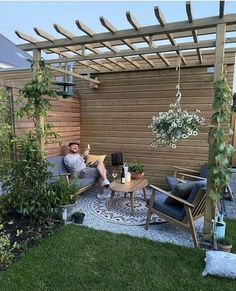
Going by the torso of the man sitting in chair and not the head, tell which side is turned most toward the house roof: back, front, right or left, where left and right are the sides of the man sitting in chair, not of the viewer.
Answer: back

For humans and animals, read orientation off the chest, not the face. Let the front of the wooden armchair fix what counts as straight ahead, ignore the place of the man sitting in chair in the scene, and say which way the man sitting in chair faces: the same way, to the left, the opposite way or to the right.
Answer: the opposite way

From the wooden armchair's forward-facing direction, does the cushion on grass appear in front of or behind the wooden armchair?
behind

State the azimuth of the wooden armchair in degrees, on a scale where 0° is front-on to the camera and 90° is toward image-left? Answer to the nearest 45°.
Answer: approximately 135°

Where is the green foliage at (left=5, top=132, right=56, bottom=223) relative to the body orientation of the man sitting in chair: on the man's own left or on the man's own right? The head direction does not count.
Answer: on the man's own right

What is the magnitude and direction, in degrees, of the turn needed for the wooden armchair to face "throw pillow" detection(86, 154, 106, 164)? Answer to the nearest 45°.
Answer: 0° — it already faces it

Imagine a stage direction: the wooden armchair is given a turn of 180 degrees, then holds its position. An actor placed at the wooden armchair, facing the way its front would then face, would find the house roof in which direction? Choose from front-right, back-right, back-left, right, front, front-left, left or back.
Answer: back

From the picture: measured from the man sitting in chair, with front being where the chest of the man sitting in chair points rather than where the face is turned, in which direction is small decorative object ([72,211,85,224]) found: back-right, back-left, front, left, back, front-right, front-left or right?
front-right

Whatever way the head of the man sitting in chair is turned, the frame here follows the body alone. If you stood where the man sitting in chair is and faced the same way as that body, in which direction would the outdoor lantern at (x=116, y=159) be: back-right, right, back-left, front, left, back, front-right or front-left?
left

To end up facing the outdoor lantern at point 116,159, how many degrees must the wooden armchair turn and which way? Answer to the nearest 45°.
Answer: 0° — it already faces it

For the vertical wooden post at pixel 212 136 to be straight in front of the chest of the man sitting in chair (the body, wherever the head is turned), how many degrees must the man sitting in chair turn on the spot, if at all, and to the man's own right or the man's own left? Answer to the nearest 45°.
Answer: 0° — they already face it

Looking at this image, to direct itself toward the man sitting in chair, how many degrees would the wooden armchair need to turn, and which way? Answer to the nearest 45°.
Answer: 0° — it already faces them

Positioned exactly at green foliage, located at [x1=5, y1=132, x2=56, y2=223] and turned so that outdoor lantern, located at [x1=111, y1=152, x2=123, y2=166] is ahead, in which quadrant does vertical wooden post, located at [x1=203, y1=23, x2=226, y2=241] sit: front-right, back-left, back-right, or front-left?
front-right

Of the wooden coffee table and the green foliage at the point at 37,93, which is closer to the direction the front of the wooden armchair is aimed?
the wooden coffee table

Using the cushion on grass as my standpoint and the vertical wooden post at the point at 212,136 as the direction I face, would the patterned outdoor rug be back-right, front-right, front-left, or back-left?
front-left

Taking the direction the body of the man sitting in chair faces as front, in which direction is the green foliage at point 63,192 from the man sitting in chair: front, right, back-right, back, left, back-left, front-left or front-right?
front-right

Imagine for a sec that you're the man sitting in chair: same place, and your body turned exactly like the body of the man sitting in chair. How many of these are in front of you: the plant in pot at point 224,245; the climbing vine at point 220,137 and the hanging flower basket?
3

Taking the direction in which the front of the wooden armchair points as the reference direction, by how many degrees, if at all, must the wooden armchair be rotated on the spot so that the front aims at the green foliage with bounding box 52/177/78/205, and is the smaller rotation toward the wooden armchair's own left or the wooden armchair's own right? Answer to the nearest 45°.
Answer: approximately 45° to the wooden armchair's own left

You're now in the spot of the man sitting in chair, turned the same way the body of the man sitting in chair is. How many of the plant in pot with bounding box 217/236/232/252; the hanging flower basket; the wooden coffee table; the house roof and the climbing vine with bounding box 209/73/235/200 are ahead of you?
4

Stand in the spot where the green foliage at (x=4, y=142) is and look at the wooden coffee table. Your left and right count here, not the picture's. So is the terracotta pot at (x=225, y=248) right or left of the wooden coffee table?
right

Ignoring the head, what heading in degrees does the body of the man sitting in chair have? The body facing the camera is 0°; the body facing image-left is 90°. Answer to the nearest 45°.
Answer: approximately 315°

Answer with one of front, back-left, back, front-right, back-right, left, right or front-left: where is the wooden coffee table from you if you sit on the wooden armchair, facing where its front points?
front
